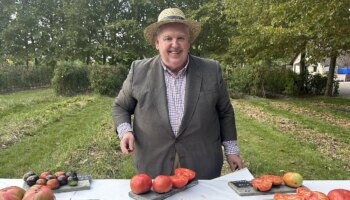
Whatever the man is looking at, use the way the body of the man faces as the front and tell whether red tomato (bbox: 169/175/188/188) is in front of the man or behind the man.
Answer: in front

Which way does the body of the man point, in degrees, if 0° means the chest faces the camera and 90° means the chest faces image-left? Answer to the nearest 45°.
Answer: approximately 0°

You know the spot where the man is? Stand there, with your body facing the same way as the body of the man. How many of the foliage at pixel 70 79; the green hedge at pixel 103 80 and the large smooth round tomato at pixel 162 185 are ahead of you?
1

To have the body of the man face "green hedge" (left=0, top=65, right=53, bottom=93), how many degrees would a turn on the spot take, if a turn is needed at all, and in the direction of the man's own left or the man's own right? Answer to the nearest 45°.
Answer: approximately 135° to the man's own right

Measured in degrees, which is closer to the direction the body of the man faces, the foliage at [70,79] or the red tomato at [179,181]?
the red tomato

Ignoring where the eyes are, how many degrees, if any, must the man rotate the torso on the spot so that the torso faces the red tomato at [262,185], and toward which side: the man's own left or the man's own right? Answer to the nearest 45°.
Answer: approximately 45° to the man's own left

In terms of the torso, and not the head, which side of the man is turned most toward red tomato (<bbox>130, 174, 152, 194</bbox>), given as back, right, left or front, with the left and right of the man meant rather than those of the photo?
front

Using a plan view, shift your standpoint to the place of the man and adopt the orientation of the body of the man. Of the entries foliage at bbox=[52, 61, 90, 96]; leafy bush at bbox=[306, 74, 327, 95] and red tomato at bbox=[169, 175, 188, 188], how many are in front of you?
1

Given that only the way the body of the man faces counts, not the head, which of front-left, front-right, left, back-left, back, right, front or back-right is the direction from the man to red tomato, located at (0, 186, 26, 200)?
front-right

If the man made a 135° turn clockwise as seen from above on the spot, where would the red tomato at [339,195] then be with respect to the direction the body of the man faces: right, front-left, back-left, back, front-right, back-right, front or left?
back

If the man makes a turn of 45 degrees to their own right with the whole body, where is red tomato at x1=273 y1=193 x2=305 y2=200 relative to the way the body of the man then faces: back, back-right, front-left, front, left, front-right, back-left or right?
left

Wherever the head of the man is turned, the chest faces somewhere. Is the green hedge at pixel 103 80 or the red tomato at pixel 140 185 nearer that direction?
the red tomato

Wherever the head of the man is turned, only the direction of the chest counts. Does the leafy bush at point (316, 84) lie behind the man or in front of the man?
behind
